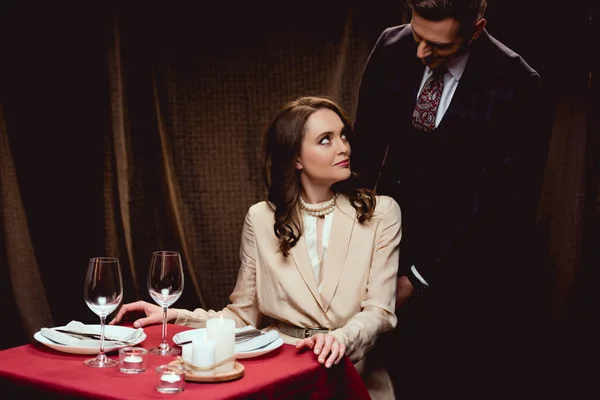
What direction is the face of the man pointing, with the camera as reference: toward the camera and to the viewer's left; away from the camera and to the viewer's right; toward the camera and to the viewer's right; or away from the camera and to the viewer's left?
toward the camera and to the viewer's left

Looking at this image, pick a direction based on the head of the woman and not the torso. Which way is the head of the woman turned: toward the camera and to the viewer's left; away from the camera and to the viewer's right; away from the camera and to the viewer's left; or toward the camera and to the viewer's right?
toward the camera and to the viewer's right

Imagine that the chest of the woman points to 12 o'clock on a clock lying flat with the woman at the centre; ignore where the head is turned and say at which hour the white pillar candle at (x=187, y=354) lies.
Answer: The white pillar candle is roughly at 1 o'clock from the woman.

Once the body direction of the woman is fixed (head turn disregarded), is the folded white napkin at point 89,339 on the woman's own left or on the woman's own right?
on the woman's own right

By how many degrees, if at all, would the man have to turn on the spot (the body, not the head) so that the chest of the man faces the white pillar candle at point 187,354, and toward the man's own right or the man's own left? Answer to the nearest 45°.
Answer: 0° — they already face it

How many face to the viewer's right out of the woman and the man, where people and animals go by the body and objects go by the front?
0

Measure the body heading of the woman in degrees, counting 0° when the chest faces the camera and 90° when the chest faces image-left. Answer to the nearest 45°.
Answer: approximately 0°

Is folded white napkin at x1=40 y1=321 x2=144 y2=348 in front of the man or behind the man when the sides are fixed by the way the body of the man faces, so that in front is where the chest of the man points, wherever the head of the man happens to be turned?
in front

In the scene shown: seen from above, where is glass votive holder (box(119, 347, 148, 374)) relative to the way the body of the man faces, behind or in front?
in front
